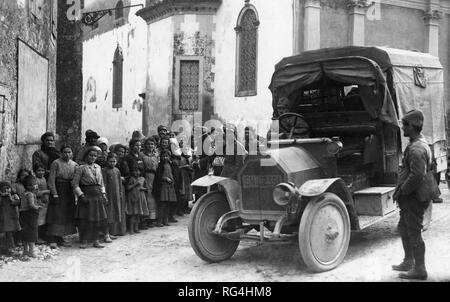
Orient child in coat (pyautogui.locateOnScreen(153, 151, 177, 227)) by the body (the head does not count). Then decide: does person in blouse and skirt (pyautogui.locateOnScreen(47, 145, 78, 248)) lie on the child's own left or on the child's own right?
on the child's own right

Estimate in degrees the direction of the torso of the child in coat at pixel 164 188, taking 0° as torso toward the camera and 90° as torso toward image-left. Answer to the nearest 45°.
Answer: approximately 315°

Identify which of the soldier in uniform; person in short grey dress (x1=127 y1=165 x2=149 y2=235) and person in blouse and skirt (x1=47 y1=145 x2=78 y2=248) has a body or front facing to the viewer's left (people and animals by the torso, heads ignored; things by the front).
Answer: the soldier in uniform

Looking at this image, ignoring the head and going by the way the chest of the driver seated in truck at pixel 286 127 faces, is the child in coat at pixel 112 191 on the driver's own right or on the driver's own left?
on the driver's own right

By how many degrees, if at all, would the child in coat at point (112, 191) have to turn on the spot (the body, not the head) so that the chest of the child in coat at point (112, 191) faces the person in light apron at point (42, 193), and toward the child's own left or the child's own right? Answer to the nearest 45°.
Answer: approximately 90° to the child's own right

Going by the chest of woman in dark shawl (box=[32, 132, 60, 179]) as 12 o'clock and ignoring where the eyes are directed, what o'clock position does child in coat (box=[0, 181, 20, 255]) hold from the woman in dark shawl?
The child in coat is roughly at 2 o'clock from the woman in dark shawl.

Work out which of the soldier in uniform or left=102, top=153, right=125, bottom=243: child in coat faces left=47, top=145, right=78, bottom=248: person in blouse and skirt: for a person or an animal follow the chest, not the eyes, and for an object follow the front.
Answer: the soldier in uniform

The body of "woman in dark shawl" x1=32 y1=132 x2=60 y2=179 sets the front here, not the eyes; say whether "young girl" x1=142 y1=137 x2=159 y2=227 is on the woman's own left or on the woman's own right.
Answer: on the woman's own left

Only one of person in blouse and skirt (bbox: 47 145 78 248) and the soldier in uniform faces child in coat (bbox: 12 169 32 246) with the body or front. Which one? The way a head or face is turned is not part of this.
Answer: the soldier in uniform

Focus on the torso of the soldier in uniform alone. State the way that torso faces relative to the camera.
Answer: to the viewer's left
